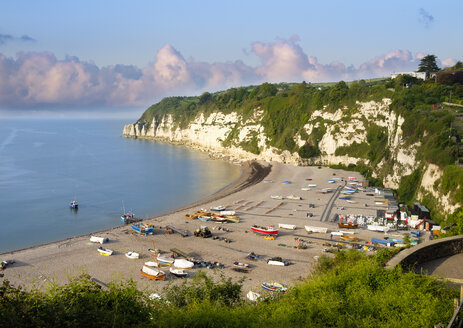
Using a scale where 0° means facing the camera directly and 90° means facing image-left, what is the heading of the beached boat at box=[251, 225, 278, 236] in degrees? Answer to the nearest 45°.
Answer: approximately 90°

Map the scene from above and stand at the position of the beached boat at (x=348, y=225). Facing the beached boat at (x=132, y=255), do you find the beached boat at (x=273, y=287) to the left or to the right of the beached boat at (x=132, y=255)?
left

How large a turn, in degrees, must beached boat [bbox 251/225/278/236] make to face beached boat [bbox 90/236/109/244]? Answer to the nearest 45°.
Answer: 0° — it already faces it

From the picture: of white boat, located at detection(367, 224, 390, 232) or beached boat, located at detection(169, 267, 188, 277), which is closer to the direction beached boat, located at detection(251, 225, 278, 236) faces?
the beached boat
